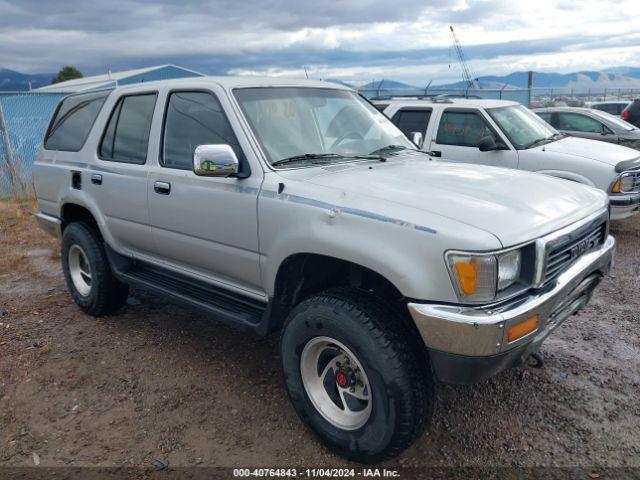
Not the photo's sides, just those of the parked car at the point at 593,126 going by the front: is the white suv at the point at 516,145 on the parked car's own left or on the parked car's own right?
on the parked car's own right

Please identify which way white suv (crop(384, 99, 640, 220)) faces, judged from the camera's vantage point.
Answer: facing the viewer and to the right of the viewer

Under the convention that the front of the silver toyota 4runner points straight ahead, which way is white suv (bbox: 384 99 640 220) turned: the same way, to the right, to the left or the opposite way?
the same way

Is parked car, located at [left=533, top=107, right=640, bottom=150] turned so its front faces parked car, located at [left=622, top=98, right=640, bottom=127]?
no

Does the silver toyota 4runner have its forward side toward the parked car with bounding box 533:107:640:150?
no

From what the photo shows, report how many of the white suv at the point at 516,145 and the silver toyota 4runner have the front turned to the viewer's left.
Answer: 0

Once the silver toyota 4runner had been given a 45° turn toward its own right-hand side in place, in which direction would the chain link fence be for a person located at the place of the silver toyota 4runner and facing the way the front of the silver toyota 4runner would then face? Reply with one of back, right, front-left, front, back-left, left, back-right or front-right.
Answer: back-right

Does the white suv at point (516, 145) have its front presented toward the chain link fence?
no

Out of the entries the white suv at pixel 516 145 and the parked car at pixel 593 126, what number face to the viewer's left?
0
